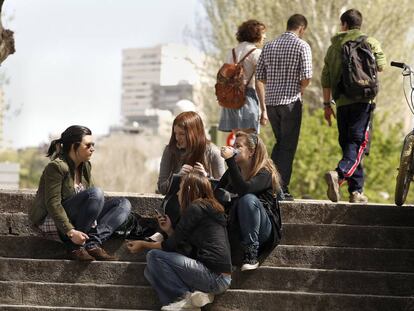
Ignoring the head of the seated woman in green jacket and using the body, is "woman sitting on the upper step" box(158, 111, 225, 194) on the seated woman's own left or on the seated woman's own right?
on the seated woman's own left

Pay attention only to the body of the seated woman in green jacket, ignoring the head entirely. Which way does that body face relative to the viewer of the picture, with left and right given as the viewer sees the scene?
facing the viewer and to the right of the viewer

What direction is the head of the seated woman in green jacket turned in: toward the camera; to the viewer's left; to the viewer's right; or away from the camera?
to the viewer's right

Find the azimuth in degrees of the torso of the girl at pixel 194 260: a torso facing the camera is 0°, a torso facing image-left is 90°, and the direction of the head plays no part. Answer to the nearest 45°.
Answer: approximately 135°

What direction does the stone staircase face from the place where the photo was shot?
facing the viewer

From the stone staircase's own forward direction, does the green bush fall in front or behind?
behind

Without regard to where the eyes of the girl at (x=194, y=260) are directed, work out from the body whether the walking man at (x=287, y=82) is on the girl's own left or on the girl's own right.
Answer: on the girl's own right

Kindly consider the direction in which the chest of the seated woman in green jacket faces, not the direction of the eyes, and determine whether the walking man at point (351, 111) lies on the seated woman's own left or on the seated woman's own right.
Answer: on the seated woman's own left

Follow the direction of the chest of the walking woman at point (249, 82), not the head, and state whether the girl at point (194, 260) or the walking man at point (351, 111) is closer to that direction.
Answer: the walking man

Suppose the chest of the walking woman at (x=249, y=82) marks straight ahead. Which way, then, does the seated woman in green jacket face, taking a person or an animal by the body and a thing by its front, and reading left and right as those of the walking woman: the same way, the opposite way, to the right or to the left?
to the right

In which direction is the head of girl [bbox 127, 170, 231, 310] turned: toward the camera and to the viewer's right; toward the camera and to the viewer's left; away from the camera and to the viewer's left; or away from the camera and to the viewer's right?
away from the camera and to the viewer's left
